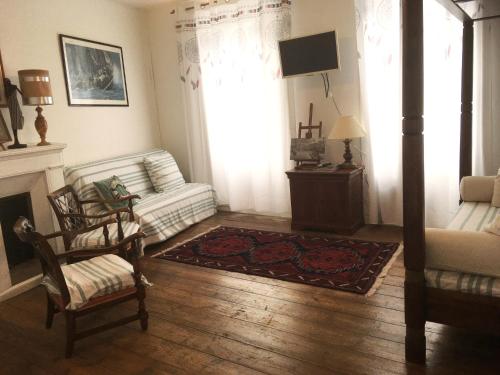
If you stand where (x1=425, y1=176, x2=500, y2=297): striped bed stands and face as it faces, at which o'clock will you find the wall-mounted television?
The wall-mounted television is roughly at 2 o'clock from the striped bed.

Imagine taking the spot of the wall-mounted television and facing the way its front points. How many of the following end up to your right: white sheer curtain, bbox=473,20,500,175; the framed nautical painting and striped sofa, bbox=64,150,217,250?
2

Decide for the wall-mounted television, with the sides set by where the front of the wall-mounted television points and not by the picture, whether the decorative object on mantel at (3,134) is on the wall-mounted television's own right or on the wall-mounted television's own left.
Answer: on the wall-mounted television's own right

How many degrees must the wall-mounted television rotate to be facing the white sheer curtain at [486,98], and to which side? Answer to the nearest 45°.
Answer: approximately 90° to its left

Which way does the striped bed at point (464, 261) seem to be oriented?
to the viewer's left

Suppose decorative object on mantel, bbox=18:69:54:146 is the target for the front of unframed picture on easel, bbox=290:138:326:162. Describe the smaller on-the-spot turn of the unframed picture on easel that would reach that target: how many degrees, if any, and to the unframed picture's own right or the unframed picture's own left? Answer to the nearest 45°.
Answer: approximately 45° to the unframed picture's own right

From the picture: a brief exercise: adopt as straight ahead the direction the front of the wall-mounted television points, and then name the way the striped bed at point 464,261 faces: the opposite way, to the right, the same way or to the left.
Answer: to the right

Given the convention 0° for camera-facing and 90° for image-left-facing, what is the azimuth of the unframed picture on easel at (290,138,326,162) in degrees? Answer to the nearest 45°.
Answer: approximately 0°

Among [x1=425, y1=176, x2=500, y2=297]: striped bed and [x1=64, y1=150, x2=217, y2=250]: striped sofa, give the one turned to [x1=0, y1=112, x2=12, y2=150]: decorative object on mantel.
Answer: [x1=425, y1=176, x2=500, y2=297]: striped bed

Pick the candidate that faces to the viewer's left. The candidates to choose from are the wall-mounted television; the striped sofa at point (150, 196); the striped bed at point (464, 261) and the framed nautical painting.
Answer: the striped bed at point (464, 261)

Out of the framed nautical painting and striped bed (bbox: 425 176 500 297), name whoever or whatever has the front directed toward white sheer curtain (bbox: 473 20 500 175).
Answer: the framed nautical painting
